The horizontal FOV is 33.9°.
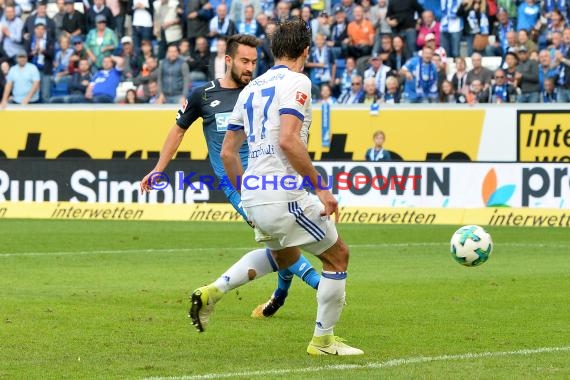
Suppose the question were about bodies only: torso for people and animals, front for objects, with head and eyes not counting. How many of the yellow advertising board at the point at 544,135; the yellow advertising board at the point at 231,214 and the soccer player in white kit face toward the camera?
2

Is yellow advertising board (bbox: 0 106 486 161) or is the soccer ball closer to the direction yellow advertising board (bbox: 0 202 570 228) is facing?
the soccer ball

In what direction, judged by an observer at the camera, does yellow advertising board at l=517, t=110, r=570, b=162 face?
facing the viewer

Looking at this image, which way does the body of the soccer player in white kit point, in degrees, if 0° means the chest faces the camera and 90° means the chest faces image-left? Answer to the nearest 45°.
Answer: approximately 225°

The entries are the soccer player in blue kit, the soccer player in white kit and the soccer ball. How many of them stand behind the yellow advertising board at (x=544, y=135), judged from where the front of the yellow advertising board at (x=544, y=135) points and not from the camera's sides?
0

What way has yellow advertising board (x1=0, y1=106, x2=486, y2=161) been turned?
toward the camera

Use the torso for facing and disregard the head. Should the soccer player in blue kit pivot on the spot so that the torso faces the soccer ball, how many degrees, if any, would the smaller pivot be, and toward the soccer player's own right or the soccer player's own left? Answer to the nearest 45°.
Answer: approximately 45° to the soccer player's own left

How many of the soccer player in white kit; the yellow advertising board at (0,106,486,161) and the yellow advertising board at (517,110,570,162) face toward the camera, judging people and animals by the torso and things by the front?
2

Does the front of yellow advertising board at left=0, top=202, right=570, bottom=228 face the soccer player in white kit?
yes

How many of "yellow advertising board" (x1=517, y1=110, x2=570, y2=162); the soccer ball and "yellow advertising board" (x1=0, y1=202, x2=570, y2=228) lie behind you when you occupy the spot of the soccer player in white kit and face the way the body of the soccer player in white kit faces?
0

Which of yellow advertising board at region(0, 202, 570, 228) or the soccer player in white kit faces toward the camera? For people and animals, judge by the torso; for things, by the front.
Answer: the yellow advertising board

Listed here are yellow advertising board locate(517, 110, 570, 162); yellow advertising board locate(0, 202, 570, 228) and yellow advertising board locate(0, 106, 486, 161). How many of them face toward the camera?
3

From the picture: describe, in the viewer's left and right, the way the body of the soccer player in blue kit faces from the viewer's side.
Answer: facing the viewer and to the right of the viewer

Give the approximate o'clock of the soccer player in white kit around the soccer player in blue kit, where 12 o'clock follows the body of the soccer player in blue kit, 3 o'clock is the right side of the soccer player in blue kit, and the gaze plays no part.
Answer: The soccer player in white kit is roughly at 1 o'clock from the soccer player in blue kit.

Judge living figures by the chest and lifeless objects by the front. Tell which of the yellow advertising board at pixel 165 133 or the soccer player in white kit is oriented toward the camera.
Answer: the yellow advertising board

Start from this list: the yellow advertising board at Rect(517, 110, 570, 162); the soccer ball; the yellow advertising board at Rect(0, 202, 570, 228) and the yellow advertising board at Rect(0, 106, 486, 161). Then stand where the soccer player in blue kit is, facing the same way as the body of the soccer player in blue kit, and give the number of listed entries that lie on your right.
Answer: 0

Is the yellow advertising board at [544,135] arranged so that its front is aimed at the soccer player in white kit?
yes
